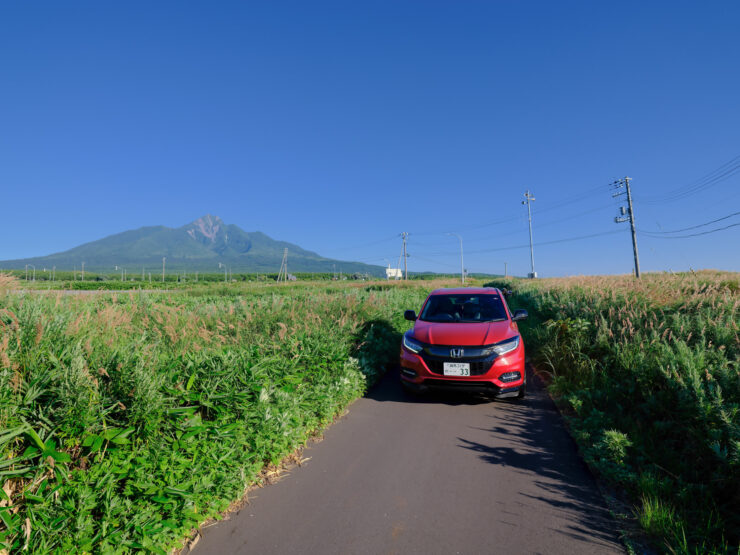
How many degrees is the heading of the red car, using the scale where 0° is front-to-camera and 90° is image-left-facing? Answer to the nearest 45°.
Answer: approximately 0°
